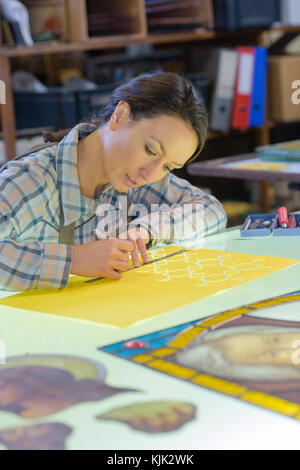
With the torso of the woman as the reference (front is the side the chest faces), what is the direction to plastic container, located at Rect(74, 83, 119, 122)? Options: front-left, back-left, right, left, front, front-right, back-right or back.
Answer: back-left

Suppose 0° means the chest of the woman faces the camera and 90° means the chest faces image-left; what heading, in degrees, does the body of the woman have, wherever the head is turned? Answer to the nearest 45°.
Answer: approximately 315°

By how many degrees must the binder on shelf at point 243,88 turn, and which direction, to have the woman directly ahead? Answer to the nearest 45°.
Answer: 0° — it already faces them

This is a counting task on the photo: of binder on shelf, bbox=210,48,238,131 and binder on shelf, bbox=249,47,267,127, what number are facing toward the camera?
2

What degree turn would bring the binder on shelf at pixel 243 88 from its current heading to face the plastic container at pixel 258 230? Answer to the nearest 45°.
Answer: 0° — it already faces it

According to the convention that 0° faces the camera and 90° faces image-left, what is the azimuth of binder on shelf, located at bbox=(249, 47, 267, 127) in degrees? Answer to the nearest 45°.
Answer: approximately 0°

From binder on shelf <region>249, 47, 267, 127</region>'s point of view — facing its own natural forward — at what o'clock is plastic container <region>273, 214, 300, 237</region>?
The plastic container is roughly at 12 o'clock from the binder on shelf.

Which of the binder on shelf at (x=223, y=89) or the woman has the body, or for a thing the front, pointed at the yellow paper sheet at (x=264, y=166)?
the binder on shelf
